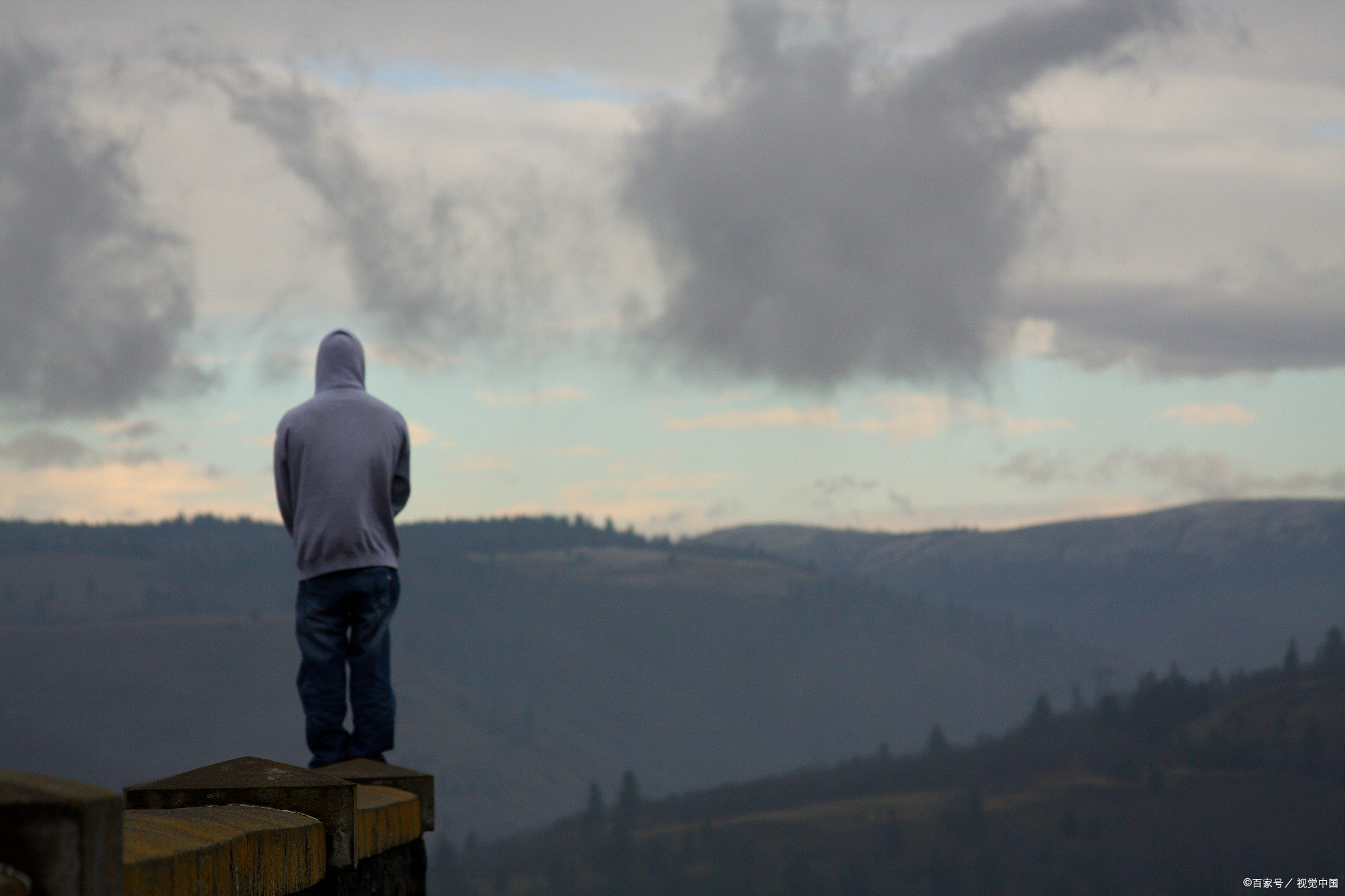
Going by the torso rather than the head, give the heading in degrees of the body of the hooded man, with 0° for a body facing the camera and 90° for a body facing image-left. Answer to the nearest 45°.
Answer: approximately 180°

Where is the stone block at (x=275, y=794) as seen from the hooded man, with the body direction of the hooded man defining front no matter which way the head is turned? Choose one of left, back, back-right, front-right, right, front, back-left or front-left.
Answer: back

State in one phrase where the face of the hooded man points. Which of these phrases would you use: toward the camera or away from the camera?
away from the camera

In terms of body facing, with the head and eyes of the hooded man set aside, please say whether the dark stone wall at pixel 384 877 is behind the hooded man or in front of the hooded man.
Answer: behind

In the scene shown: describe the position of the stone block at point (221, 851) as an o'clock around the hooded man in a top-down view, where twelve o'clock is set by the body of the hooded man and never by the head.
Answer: The stone block is roughly at 6 o'clock from the hooded man.

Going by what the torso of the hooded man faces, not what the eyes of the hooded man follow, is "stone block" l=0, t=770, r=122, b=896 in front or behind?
behind

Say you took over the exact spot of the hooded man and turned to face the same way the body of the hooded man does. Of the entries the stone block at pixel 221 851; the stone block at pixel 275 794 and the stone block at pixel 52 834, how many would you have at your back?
3
